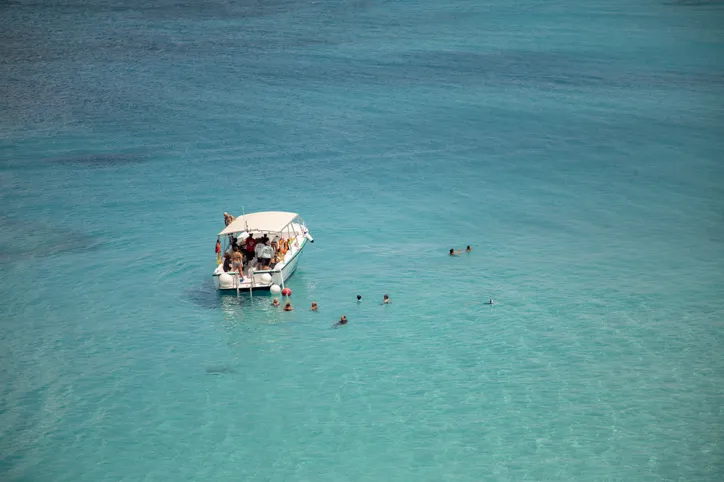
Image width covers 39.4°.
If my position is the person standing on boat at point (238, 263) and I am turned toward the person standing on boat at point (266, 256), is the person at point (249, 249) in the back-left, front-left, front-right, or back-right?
front-left

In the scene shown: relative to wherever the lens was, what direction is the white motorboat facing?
facing away from the viewer and to the right of the viewer
